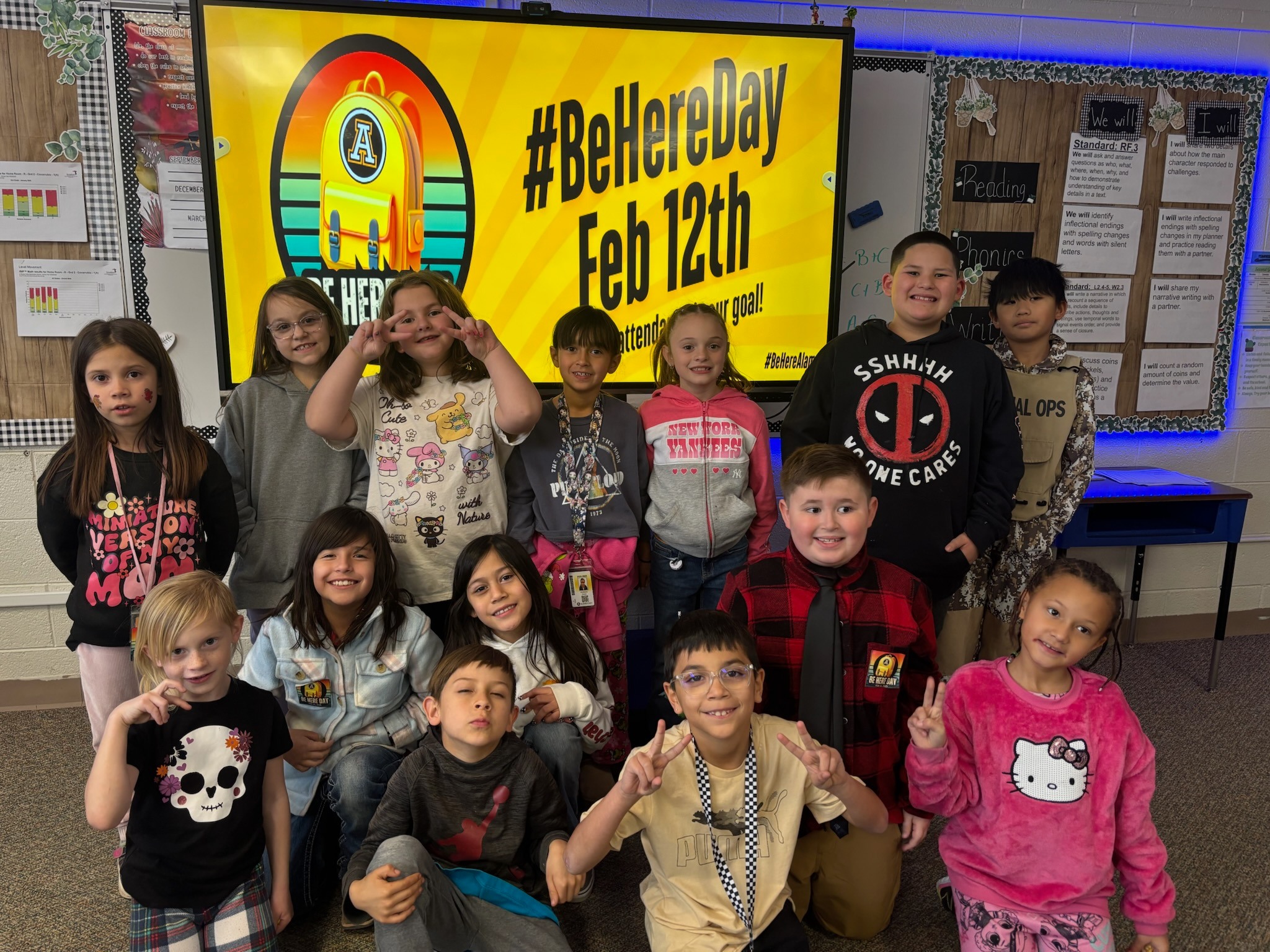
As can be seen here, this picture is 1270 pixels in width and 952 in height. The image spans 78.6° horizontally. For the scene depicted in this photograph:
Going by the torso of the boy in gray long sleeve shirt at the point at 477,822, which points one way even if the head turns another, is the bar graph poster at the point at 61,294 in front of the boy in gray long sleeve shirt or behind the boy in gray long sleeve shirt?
behind

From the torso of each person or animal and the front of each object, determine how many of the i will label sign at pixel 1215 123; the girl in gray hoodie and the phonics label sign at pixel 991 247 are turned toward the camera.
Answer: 3

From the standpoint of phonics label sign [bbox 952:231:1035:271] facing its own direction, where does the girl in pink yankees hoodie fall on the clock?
The girl in pink yankees hoodie is roughly at 1 o'clock from the phonics label sign.

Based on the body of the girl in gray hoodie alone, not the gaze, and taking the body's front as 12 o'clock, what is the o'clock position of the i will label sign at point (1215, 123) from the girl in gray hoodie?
The i will label sign is roughly at 9 o'clock from the girl in gray hoodie.

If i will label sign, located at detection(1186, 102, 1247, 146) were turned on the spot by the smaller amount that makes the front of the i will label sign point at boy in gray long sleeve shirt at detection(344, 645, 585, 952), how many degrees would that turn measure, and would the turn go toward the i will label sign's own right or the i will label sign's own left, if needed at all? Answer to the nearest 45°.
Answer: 0° — it already faces them

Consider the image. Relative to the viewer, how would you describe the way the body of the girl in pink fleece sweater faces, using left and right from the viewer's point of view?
facing the viewer

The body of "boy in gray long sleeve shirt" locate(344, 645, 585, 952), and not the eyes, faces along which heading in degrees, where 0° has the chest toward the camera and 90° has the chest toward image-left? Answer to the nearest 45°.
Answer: approximately 0°

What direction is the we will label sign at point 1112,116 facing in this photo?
toward the camera

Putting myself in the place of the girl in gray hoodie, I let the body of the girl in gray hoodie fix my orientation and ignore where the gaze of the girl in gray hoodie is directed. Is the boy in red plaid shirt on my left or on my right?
on my left

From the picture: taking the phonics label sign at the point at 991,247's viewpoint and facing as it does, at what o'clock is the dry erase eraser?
The dry erase eraser is roughly at 2 o'clock from the phonics label sign.

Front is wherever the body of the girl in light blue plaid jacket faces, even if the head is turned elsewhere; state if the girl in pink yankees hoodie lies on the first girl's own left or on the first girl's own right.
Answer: on the first girl's own left

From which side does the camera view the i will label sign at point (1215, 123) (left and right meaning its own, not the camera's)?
front
